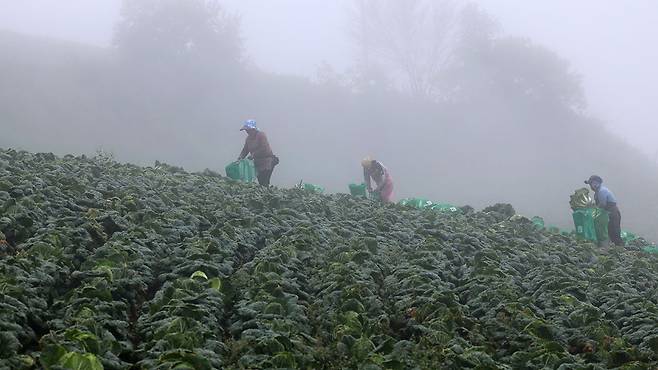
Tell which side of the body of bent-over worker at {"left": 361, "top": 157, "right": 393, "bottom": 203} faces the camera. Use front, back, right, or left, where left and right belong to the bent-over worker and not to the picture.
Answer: left

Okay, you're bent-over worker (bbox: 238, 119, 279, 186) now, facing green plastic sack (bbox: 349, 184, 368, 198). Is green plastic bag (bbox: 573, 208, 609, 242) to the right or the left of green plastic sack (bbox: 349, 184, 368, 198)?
right

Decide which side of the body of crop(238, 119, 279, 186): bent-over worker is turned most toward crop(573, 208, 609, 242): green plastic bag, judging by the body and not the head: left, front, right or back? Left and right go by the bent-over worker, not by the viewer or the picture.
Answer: back

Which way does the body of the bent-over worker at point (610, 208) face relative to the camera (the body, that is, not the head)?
to the viewer's left

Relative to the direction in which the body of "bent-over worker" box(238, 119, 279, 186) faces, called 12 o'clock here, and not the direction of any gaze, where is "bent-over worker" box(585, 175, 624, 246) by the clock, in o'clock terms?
"bent-over worker" box(585, 175, 624, 246) is roughly at 6 o'clock from "bent-over worker" box(238, 119, 279, 186).

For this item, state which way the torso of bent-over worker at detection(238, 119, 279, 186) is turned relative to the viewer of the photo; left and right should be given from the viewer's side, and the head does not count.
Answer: facing to the left of the viewer

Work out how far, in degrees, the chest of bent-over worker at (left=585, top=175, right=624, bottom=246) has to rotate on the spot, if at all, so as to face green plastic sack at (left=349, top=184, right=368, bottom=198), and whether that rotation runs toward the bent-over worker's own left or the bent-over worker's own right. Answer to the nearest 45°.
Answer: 0° — they already face it

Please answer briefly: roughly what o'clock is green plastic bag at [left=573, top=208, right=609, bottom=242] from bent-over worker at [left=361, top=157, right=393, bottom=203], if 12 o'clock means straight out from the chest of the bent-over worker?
The green plastic bag is roughly at 6 o'clock from the bent-over worker.

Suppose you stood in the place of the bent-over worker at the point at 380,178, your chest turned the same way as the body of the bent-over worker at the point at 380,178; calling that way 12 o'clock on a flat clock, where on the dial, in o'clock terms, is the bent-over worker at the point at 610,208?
the bent-over worker at the point at 610,208 is roughly at 6 o'clock from the bent-over worker at the point at 380,178.
